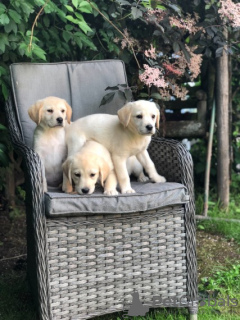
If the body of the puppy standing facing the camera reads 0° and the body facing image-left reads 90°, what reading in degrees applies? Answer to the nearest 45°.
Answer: approximately 315°

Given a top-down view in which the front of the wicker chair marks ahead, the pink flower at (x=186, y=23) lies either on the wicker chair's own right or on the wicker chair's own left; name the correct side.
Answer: on the wicker chair's own left

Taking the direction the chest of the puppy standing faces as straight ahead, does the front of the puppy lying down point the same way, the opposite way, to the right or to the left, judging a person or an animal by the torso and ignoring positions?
to the right

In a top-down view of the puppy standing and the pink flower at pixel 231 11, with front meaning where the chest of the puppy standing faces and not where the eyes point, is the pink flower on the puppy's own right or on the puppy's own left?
on the puppy's own left
